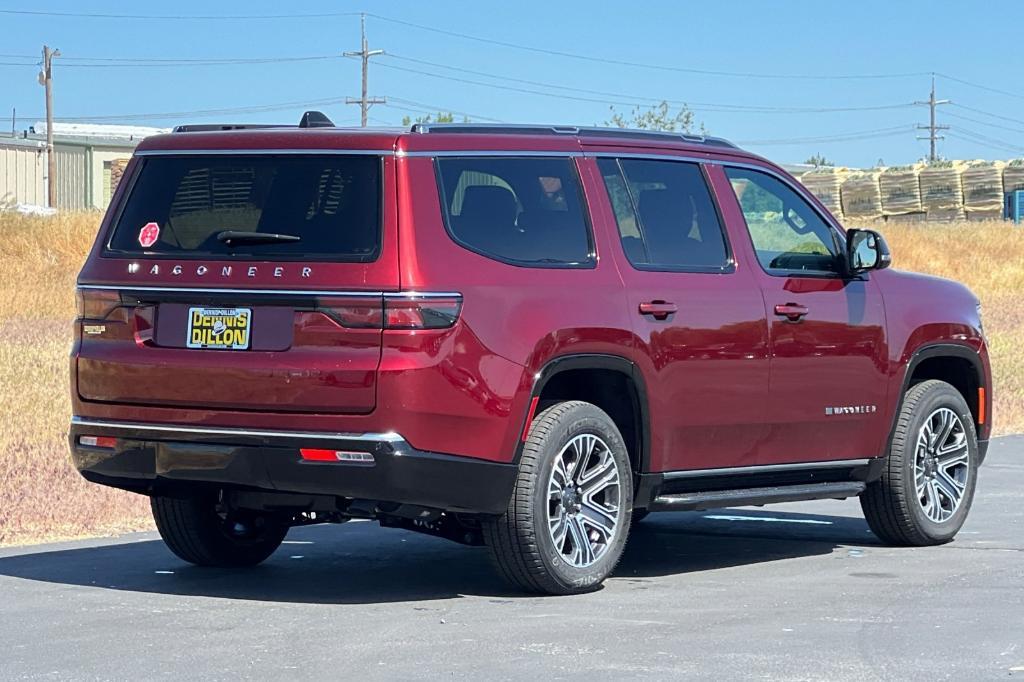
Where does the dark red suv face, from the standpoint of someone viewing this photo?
facing away from the viewer and to the right of the viewer
